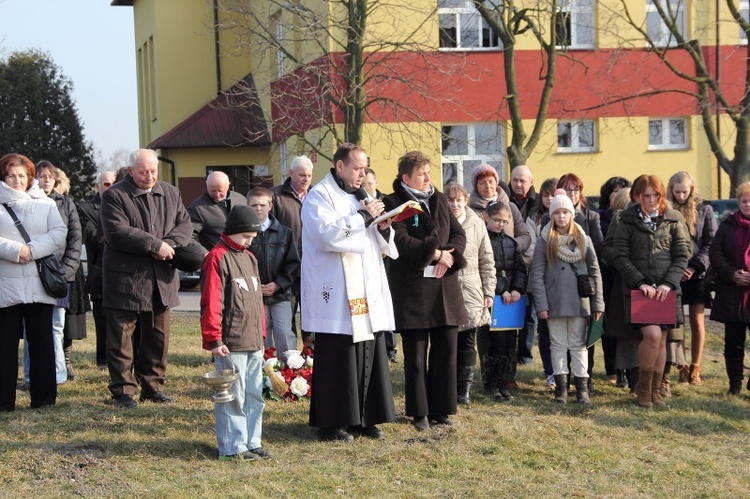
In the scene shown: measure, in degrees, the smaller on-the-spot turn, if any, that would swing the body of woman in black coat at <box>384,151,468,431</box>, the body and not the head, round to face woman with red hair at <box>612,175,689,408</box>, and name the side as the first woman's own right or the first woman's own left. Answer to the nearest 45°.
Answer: approximately 90° to the first woman's own left

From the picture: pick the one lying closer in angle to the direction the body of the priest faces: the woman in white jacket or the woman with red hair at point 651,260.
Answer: the woman with red hair

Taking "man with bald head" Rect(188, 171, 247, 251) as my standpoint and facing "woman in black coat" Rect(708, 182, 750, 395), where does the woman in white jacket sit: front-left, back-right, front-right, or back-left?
back-right

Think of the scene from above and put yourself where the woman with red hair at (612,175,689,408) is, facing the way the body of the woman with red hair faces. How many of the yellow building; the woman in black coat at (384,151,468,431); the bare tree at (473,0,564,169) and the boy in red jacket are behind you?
2

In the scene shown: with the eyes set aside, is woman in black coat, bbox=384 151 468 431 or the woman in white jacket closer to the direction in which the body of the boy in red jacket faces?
the woman in black coat

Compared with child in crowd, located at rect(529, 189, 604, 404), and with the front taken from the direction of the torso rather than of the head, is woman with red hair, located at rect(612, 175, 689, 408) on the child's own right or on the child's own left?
on the child's own left

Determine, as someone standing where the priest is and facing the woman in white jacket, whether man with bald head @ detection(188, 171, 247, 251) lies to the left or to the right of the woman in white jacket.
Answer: right

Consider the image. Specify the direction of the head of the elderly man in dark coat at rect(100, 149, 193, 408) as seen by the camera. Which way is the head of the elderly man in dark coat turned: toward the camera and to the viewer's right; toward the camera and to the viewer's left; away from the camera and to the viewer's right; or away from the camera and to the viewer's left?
toward the camera and to the viewer's right

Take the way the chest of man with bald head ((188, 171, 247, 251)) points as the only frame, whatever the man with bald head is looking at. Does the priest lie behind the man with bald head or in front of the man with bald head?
in front

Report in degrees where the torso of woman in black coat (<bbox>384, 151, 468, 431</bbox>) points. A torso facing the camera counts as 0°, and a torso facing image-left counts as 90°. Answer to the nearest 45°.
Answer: approximately 315°

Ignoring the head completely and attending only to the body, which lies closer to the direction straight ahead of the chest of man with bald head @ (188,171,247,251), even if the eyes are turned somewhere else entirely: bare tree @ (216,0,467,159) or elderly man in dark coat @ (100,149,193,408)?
the elderly man in dark coat

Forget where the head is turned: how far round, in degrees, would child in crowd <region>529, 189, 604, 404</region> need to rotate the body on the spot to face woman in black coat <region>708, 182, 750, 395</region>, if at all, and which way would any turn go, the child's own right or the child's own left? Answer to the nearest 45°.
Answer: approximately 135° to the child's own left

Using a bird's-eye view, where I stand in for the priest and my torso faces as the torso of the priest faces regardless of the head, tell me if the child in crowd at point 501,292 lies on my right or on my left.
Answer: on my left

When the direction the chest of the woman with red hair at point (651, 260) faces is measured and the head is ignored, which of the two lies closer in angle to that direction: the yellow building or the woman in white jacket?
the woman in white jacket

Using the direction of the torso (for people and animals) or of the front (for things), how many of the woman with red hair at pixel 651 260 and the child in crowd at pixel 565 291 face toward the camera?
2

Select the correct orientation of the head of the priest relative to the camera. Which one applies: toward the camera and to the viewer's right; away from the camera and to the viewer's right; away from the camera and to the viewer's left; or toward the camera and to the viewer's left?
toward the camera and to the viewer's right
